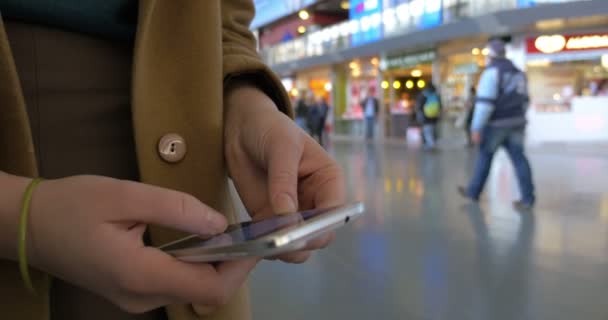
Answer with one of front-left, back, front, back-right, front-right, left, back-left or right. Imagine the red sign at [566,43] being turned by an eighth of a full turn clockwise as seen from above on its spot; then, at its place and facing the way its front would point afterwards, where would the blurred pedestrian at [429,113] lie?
front

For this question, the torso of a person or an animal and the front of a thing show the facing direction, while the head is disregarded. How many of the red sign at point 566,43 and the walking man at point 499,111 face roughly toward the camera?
1

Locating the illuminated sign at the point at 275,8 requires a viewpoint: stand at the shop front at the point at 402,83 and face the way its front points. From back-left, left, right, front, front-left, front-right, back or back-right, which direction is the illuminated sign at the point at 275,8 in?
right

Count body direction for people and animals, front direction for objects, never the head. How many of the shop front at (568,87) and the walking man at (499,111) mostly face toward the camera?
1

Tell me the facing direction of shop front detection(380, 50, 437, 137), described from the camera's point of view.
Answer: facing the viewer and to the left of the viewer

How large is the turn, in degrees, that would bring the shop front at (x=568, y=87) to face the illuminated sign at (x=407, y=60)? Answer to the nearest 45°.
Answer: approximately 135° to its right

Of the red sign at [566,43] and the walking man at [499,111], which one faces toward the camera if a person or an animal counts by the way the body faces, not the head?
the red sign

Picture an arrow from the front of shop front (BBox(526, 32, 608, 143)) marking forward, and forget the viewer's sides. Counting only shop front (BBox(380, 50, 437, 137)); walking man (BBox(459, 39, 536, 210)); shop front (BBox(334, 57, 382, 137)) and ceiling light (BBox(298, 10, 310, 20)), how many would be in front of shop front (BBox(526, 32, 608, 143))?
1

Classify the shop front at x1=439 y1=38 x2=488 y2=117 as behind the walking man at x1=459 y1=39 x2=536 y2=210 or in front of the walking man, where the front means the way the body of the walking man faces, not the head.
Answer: in front

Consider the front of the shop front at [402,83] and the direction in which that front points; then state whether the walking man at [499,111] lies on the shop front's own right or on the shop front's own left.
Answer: on the shop front's own left

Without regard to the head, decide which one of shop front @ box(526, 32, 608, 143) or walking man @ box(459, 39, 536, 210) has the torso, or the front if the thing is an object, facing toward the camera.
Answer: the shop front

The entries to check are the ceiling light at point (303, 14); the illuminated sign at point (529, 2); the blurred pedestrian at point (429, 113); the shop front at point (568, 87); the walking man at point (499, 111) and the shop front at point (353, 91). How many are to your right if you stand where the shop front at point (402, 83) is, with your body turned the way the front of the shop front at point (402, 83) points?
2

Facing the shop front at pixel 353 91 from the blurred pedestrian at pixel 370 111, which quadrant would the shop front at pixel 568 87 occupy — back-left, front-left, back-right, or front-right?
back-right

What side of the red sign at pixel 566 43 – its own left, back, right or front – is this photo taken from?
front

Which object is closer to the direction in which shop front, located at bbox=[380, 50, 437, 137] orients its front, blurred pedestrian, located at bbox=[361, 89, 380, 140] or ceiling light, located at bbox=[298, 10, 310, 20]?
the blurred pedestrian

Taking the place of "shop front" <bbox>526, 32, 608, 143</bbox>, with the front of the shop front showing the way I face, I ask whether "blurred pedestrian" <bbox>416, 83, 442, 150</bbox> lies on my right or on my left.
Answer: on my right

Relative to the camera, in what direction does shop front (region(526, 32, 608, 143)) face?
facing the viewer

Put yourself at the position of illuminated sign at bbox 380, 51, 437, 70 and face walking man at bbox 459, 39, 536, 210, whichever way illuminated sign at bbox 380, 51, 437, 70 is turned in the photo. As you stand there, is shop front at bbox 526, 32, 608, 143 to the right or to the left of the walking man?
left

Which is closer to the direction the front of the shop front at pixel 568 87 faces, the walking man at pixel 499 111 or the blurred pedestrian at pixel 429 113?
the walking man

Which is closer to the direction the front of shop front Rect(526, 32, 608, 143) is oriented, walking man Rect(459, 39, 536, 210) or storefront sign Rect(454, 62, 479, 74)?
the walking man
